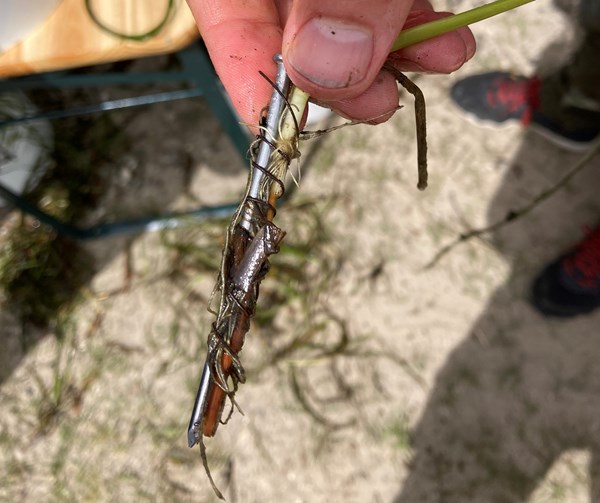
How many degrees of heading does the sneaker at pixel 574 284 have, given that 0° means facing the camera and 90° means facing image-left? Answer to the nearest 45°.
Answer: approximately 45°

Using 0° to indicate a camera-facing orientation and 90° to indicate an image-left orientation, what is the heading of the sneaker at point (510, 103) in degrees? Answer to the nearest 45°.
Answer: approximately 90°

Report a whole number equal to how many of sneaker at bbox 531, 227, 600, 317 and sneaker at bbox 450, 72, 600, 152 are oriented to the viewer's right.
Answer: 0
